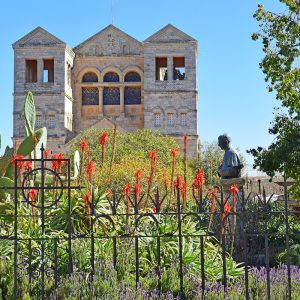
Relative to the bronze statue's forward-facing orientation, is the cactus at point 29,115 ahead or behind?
ahead

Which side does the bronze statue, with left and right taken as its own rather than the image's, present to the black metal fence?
left

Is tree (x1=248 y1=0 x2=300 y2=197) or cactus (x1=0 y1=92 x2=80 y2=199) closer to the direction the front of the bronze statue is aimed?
the cactus

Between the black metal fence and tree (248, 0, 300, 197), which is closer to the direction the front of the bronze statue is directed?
the black metal fence

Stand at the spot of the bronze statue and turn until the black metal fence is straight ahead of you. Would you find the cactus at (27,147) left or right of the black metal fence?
right

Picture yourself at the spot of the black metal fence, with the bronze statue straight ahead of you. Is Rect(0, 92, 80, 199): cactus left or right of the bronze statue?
left

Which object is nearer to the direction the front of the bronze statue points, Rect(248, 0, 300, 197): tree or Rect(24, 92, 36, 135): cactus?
the cactus

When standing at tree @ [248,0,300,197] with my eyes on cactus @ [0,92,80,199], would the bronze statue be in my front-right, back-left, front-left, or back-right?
front-left

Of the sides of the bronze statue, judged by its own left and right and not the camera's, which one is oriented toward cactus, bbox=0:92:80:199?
front

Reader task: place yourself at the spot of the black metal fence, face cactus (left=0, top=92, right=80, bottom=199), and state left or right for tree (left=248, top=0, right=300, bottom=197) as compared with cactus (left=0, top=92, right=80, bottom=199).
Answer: right

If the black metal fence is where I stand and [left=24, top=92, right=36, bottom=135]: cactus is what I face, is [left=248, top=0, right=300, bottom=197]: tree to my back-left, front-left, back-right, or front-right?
front-right

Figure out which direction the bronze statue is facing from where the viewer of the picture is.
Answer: facing to the left of the viewer
